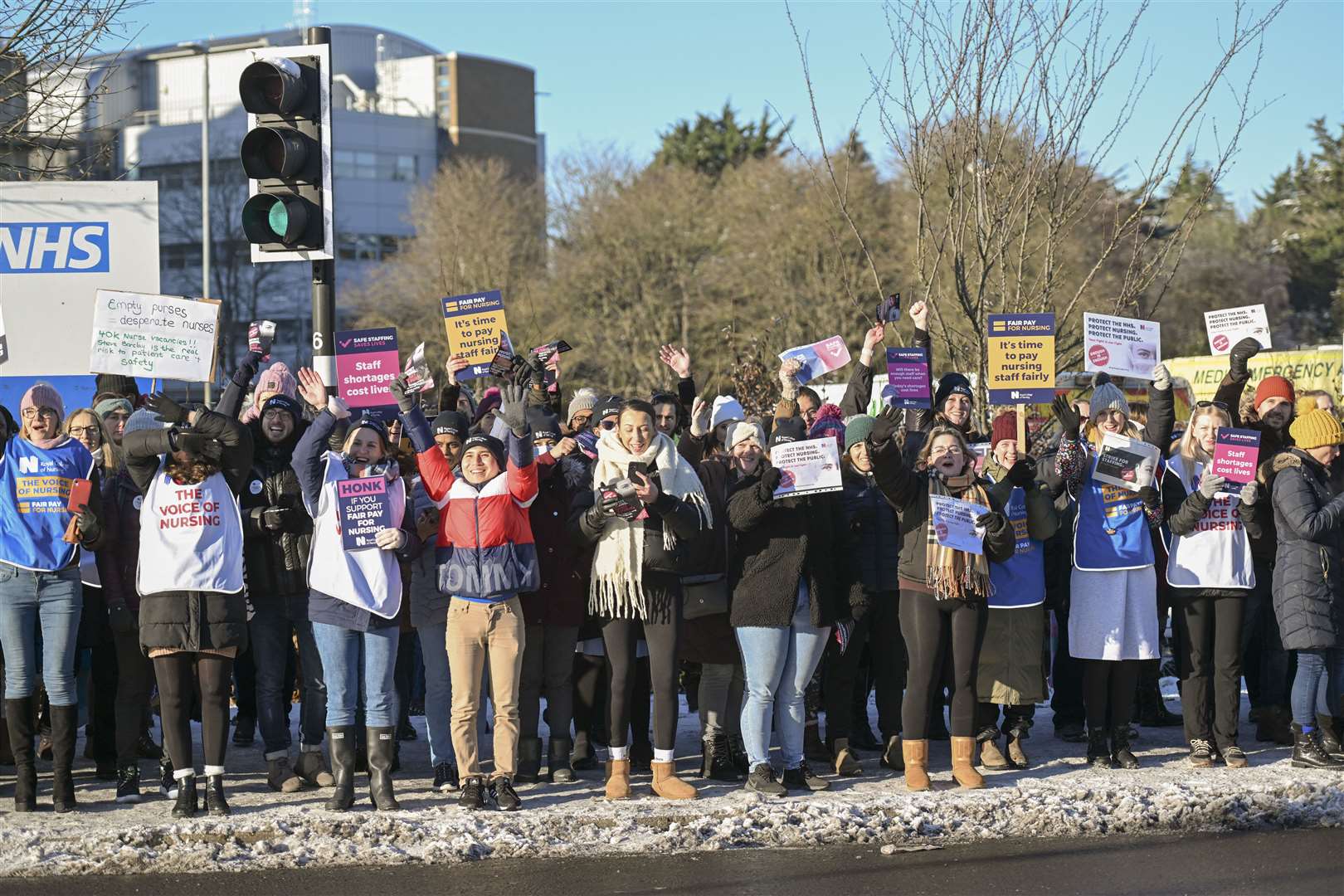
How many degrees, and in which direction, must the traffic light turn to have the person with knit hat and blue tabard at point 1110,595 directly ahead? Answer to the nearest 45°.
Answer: approximately 135° to its left

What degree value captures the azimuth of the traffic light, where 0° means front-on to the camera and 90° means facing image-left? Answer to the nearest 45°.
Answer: approximately 45°

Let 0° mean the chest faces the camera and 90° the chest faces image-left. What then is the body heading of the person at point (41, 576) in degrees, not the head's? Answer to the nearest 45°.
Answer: approximately 0°
